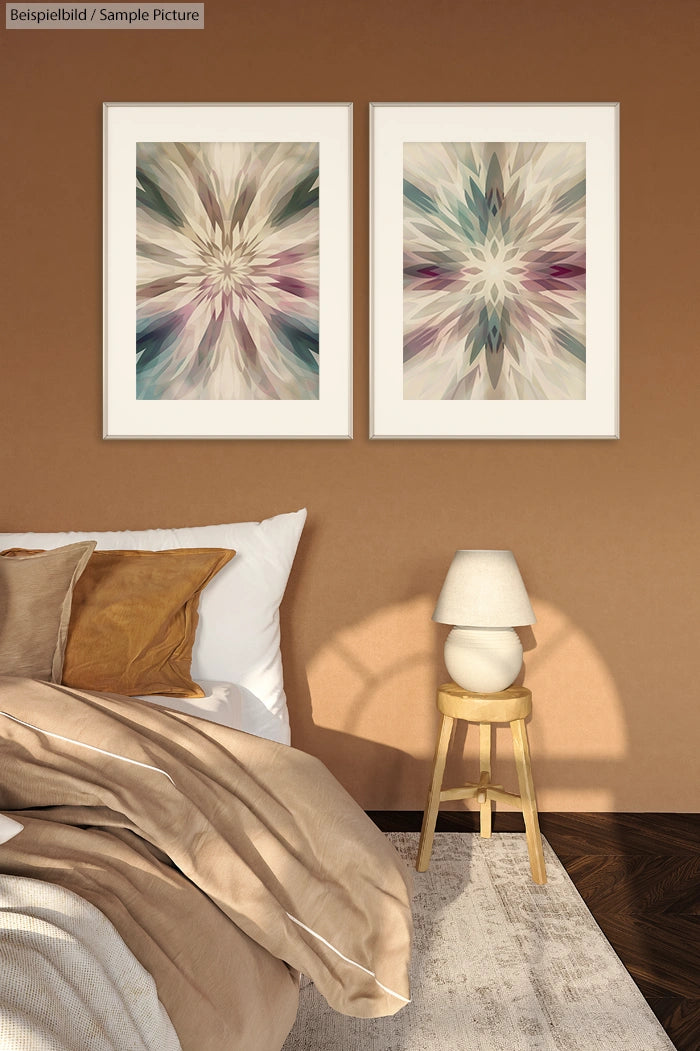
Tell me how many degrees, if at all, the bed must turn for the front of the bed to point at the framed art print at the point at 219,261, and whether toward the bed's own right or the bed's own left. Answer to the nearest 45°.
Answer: approximately 180°

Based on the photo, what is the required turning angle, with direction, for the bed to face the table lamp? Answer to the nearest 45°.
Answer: approximately 135° to its left

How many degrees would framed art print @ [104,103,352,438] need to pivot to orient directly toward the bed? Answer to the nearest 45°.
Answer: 0° — it already faces it

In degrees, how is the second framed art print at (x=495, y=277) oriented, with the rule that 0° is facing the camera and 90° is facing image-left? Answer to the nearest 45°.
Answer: approximately 0°

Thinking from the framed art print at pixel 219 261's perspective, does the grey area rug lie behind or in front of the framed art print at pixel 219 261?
in front

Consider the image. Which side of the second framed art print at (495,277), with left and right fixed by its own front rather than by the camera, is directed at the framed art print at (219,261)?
right

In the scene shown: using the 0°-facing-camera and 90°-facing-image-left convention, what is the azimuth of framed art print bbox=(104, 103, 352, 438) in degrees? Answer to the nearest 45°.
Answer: approximately 0°
